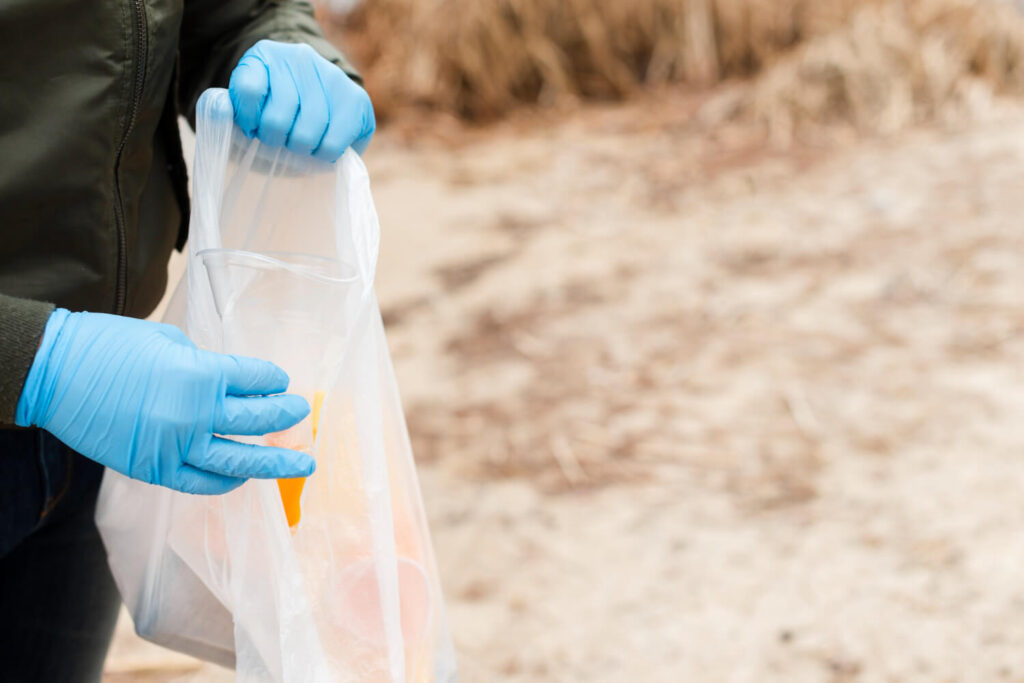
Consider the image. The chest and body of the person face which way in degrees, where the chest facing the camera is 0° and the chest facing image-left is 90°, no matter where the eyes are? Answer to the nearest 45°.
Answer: approximately 315°
